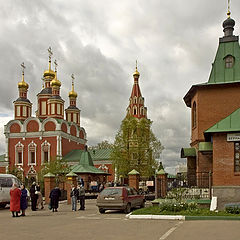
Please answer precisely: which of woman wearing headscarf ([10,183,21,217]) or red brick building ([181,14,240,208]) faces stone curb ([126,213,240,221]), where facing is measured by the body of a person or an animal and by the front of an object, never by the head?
the red brick building

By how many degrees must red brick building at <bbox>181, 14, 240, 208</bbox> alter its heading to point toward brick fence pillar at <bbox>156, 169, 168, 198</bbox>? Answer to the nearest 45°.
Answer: approximately 45° to its right

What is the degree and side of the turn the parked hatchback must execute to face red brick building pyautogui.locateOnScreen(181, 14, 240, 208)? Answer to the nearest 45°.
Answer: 0° — it already faces it

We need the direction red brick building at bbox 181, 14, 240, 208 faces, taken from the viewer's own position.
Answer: facing the viewer
